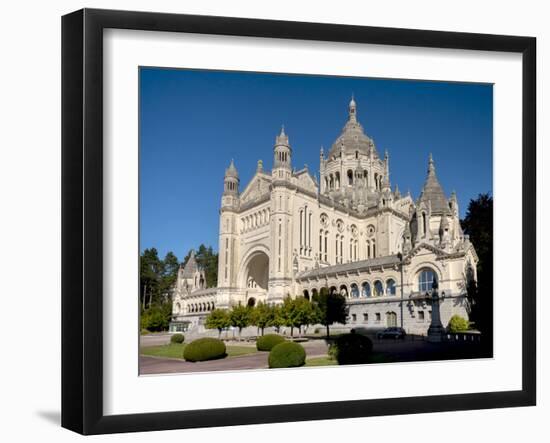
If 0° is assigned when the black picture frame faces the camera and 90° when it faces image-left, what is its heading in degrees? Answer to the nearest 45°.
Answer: approximately 315°
